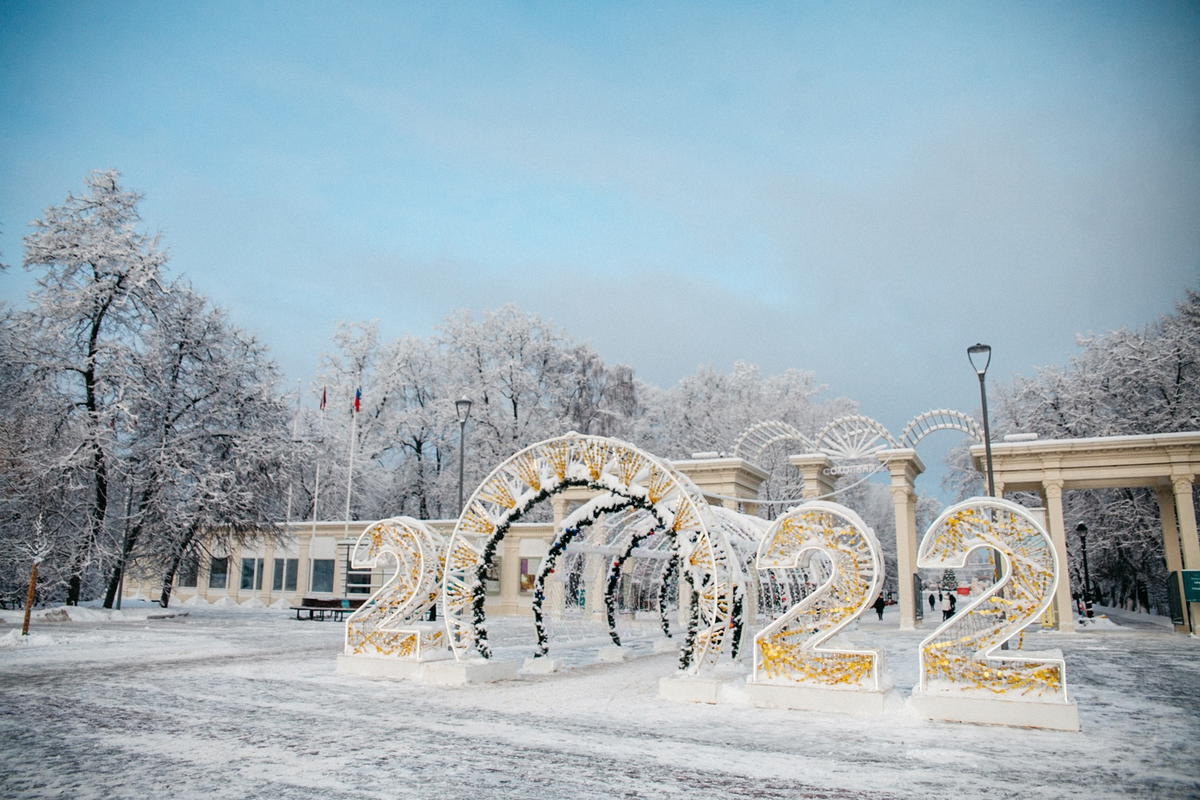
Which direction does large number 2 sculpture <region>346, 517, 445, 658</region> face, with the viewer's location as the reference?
facing the viewer and to the left of the viewer

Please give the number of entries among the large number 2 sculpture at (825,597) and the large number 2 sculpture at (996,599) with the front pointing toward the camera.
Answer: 2

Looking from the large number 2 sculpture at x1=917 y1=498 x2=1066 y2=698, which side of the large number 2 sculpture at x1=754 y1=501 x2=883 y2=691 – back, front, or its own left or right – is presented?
left

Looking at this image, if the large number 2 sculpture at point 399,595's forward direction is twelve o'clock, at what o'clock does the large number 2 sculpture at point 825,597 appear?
the large number 2 sculpture at point 825,597 is roughly at 9 o'clock from the large number 2 sculpture at point 399,595.

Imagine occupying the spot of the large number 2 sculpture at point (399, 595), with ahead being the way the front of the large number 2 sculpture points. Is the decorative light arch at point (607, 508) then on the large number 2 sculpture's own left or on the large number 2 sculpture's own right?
on the large number 2 sculpture's own left

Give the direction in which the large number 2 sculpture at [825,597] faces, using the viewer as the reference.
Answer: facing the viewer

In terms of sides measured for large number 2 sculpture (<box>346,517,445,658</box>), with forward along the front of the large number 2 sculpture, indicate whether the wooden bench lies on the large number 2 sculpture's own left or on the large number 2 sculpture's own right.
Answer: on the large number 2 sculpture's own right

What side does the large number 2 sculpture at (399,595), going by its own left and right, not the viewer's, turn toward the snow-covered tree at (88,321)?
right

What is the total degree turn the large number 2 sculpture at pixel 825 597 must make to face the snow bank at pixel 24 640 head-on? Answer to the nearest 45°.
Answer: approximately 90° to its right

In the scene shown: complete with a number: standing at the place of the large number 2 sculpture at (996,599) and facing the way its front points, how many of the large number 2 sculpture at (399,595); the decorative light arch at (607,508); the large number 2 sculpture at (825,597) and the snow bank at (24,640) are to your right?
4
